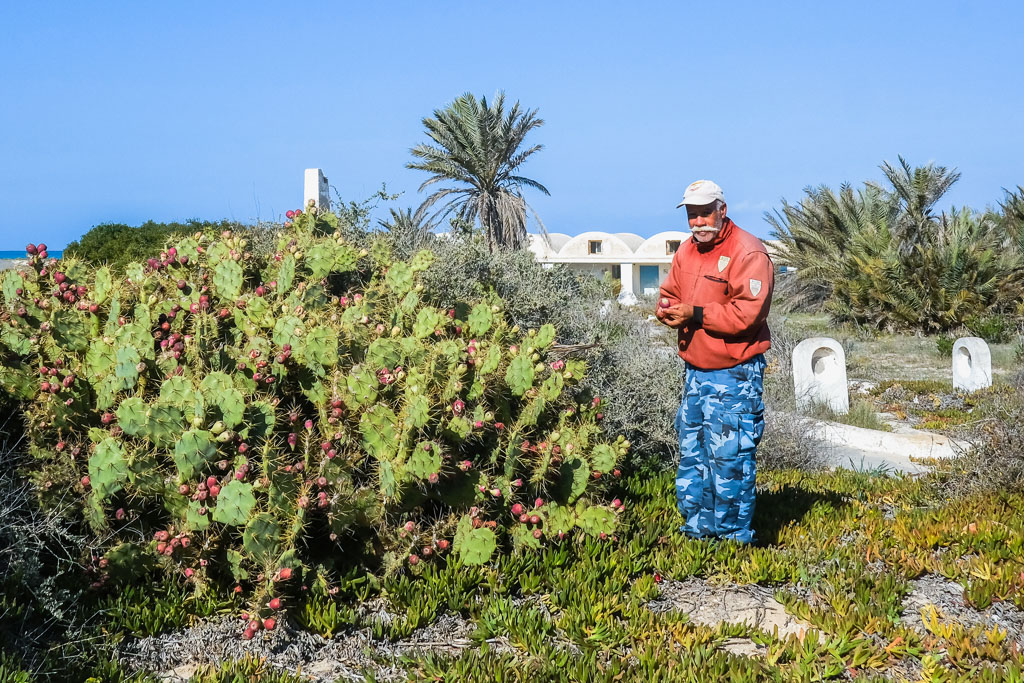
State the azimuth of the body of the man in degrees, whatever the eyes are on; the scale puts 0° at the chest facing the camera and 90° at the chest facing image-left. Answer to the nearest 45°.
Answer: approximately 45°

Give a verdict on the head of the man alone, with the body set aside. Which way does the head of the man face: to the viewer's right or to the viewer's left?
to the viewer's left

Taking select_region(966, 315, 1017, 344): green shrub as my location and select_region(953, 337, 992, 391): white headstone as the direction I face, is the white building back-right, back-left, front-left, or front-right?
back-right

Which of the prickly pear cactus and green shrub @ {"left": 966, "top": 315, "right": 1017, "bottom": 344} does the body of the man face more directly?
the prickly pear cactus

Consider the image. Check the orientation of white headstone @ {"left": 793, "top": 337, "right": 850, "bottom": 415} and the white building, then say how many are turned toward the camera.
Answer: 2

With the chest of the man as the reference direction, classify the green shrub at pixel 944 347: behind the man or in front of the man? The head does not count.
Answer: behind
